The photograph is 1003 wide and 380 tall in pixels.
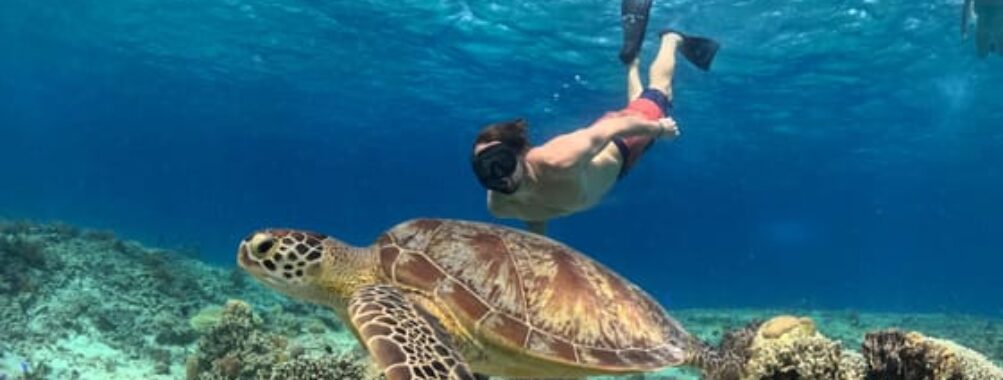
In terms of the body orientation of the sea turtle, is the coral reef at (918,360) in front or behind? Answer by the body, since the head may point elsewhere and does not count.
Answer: behind

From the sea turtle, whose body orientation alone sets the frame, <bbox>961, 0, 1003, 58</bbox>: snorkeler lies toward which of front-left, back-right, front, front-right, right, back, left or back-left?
back-right

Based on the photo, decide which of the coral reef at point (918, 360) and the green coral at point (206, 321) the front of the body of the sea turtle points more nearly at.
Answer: the green coral

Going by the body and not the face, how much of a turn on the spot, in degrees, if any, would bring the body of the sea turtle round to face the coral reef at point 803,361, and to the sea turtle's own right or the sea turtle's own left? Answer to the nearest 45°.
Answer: approximately 180°

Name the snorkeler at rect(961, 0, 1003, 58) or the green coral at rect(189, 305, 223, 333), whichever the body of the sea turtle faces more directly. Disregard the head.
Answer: the green coral

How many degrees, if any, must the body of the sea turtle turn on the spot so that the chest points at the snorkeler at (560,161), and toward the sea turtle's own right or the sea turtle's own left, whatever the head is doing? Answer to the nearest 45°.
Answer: approximately 90° to the sea turtle's own right

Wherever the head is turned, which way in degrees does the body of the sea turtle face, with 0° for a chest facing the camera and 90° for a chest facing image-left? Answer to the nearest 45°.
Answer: approximately 90°

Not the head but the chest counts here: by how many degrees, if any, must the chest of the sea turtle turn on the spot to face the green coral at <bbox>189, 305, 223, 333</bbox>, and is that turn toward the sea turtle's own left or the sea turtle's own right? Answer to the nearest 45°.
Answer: approximately 45° to the sea turtle's own right
